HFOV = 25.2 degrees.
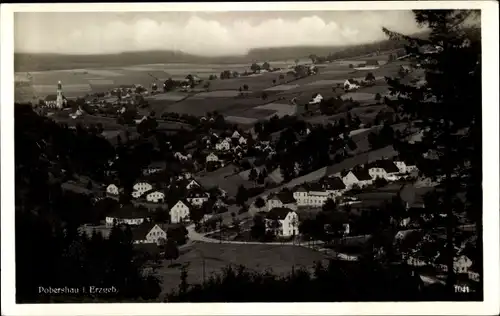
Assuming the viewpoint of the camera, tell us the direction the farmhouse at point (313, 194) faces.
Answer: facing the viewer
